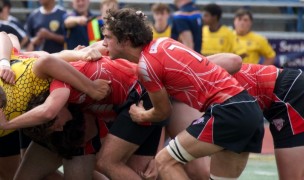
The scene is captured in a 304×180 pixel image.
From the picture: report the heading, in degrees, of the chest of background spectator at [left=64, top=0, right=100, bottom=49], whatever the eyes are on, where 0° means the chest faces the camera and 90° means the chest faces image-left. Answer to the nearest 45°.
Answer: approximately 0°

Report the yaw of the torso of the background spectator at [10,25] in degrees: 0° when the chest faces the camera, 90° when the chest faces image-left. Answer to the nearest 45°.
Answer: approximately 45°

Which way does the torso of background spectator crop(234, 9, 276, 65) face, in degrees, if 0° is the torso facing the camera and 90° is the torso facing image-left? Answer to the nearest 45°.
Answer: approximately 45°

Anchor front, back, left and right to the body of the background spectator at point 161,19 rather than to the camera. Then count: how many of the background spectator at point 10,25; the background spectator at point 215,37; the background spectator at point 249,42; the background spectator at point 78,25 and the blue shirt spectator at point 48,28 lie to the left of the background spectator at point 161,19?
2

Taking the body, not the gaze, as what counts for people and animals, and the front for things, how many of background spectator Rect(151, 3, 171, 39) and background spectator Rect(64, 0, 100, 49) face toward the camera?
2

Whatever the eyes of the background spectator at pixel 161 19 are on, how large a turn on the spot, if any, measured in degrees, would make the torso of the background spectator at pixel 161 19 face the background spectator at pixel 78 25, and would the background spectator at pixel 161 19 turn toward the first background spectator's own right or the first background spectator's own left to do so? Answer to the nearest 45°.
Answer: approximately 45° to the first background spectator's own right

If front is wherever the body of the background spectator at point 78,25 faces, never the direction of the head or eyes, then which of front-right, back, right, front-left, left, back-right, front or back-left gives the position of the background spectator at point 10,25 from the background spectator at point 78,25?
right

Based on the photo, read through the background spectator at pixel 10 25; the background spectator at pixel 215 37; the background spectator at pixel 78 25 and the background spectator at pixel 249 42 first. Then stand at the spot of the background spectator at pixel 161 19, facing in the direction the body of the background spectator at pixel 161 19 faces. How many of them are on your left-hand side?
2

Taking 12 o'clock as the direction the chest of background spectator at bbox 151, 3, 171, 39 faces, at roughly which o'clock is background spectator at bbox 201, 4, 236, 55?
background spectator at bbox 201, 4, 236, 55 is roughly at 9 o'clock from background spectator at bbox 151, 3, 171, 39.

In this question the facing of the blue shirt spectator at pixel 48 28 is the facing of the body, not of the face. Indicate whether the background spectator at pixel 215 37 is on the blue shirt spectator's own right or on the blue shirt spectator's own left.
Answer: on the blue shirt spectator's own left
